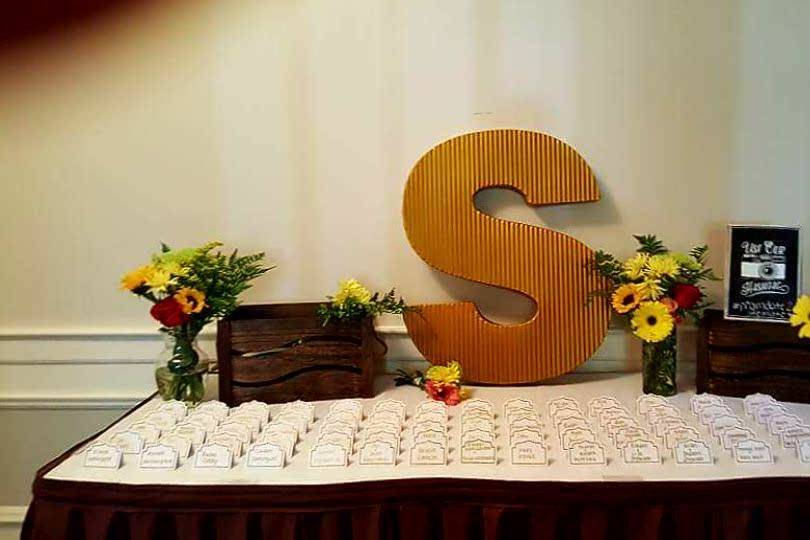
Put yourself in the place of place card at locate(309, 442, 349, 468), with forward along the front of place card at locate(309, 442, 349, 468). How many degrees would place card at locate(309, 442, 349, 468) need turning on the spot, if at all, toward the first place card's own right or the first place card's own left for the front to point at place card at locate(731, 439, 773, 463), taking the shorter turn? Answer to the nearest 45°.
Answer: approximately 90° to the first place card's own left

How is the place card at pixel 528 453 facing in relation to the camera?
toward the camera

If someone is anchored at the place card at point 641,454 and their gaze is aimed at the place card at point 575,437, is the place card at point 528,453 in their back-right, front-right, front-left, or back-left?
front-left

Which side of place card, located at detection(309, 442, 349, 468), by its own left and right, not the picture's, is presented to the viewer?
front

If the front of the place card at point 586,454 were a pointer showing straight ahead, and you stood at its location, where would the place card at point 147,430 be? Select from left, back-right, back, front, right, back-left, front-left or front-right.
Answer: right

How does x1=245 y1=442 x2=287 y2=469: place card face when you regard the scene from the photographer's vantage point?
facing the viewer

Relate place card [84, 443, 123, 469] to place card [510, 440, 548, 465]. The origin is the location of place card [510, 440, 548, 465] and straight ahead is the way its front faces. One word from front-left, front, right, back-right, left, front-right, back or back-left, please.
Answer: right
